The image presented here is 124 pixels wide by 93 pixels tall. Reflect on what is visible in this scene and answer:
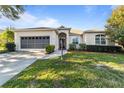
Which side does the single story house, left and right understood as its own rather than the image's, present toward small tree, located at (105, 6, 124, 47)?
left

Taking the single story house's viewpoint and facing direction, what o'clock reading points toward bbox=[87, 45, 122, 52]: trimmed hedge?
The trimmed hedge is roughly at 9 o'clock from the single story house.

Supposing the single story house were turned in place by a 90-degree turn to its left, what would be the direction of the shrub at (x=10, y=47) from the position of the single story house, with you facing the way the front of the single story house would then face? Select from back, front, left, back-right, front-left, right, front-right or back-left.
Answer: back

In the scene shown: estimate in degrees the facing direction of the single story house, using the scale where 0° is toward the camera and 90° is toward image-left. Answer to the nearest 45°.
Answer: approximately 0°
